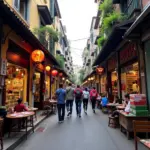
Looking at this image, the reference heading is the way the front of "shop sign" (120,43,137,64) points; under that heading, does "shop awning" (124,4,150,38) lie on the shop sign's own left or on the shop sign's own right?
on the shop sign's own left

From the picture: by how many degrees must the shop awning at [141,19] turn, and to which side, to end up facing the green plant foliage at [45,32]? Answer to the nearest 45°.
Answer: approximately 45° to its right

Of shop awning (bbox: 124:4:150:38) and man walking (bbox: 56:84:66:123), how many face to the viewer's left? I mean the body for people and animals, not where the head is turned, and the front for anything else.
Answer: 1

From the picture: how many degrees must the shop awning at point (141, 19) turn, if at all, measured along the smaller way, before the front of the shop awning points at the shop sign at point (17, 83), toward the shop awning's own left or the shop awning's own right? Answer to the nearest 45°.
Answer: approximately 45° to the shop awning's own right

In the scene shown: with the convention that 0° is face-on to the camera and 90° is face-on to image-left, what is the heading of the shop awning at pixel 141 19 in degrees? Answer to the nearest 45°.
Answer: approximately 90°

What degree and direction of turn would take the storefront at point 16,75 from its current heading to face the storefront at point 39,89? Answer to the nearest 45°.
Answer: approximately 135° to its left

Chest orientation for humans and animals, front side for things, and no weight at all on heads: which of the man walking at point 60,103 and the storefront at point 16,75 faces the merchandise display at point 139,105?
the storefront
